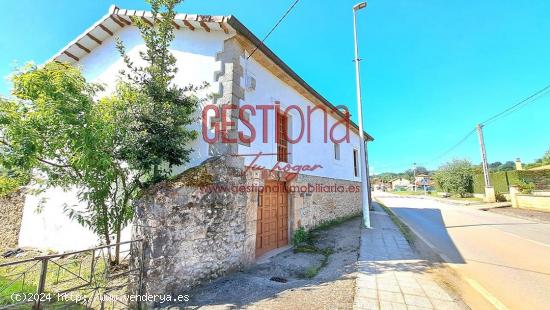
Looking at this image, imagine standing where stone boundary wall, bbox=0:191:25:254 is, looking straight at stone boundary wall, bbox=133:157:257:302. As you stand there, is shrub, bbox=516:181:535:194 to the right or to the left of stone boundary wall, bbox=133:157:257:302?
left

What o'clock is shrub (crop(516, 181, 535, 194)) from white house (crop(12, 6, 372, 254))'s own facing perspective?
The shrub is roughly at 10 o'clock from the white house.

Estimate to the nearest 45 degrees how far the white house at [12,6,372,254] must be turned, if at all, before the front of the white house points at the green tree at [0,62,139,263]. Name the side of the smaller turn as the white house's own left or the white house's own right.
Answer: approximately 90° to the white house's own right

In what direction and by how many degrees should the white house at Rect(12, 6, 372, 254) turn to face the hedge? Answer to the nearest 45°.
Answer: approximately 45° to its left

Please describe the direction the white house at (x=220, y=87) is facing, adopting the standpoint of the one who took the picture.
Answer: facing the viewer and to the right of the viewer

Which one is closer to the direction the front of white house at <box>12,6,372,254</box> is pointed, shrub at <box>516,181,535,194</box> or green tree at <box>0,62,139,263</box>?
the shrub
